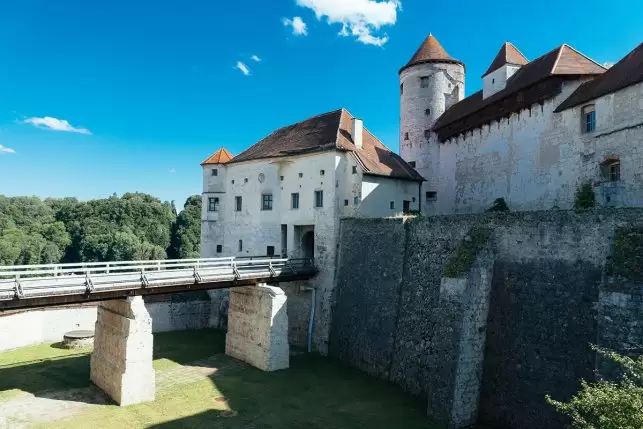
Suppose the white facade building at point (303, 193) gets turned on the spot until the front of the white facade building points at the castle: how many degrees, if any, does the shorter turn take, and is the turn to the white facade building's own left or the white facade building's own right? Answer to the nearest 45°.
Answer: approximately 135° to the white facade building's own left

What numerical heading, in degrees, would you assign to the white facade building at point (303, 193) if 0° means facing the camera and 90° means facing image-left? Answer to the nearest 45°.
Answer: approximately 45°

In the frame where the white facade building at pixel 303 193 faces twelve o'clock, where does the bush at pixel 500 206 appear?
The bush is roughly at 8 o'clock from the white facade building.

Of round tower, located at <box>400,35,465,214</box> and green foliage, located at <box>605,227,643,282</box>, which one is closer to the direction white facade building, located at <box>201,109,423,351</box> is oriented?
the green foliage

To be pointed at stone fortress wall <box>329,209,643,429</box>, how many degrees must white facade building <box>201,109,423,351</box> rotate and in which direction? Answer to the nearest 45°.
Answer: approximately 90° to its left

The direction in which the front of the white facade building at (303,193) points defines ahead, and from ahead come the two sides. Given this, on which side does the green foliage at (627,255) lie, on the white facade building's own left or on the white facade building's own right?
on the white facade building's own left

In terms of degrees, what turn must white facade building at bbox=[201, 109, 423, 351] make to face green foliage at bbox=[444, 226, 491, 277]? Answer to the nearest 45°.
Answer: approximately 90° to its left

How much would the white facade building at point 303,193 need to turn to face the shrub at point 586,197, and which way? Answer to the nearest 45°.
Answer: approximately 90° to its left

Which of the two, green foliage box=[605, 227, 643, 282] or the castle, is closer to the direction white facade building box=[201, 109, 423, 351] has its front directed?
the green foliage
